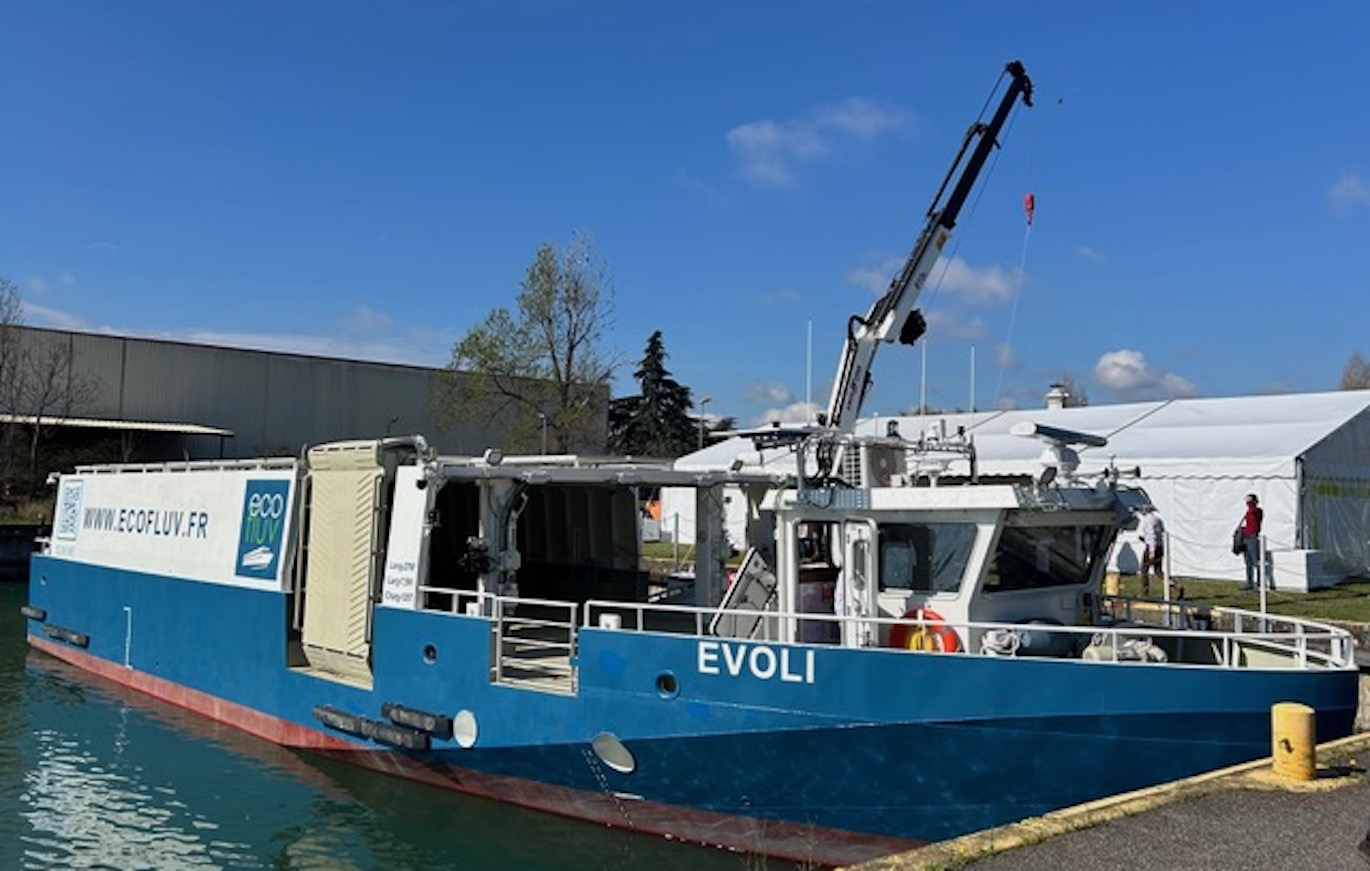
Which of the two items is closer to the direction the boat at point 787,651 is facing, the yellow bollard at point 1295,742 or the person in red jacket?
the yellow bollard

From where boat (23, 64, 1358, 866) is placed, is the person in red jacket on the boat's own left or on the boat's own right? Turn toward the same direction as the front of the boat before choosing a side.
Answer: on the boat's own left

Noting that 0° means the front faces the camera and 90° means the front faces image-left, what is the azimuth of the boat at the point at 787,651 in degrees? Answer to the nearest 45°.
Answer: approximately 315°

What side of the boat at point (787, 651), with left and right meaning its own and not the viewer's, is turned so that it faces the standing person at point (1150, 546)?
left

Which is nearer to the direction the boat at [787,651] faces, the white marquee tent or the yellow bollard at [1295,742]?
the yellow bollard

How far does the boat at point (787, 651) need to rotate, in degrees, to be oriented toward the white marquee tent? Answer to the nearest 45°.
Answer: approximately 90° to its left

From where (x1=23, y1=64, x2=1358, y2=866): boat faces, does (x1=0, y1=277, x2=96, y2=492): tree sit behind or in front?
behind
